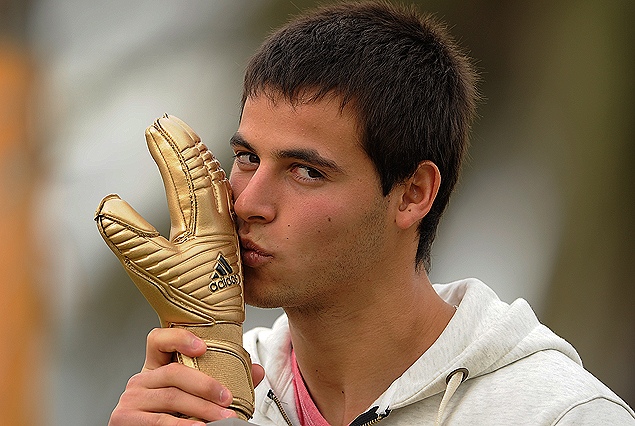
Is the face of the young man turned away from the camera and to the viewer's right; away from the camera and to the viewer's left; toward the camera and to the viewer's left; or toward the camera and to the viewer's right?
toward the camera and to the viewer's left

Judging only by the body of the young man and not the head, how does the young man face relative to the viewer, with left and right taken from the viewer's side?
facing the viewer and to the left of the viewer
